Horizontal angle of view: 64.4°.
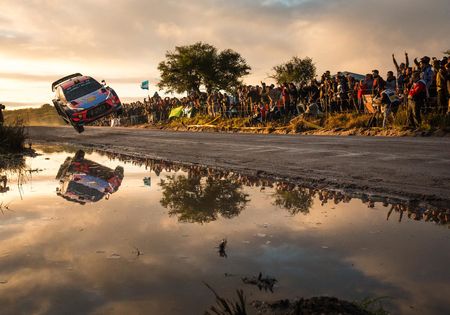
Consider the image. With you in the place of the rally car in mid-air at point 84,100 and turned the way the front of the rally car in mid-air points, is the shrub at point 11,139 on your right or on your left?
on your right

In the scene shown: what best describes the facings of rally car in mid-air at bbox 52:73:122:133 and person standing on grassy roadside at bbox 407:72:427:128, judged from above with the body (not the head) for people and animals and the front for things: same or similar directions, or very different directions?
very different directions

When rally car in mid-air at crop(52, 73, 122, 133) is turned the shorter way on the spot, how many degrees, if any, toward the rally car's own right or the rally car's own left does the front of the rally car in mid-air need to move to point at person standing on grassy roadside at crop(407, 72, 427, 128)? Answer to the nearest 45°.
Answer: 0° — it already faces them

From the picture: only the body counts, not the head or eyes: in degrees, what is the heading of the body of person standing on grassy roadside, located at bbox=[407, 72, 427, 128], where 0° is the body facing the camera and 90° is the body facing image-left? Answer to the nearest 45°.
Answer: approximately 90°

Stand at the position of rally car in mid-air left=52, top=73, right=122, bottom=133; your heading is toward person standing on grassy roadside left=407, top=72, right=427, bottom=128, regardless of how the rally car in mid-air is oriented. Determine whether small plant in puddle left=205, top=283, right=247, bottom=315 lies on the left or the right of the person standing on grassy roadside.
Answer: right

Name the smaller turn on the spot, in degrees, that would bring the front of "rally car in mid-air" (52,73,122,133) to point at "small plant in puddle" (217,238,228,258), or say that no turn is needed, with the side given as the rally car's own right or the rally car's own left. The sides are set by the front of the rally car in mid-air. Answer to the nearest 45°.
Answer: approximately 45° to the rally car's own right

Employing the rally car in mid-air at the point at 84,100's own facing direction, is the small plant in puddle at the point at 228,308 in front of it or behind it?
in front

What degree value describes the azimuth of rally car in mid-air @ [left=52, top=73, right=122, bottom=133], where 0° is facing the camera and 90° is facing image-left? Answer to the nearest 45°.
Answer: approximately 315°

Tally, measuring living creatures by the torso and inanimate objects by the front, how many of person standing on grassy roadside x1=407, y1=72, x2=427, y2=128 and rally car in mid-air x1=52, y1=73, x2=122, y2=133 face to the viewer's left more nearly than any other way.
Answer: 1

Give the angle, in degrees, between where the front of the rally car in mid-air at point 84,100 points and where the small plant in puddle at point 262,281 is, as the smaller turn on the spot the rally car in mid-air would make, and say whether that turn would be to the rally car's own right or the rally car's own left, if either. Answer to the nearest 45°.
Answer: approximately 45° to the rally car's own right

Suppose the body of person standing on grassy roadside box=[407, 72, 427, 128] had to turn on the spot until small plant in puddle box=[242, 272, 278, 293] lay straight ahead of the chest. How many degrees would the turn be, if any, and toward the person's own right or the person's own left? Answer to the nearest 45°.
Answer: approximately 90° to the person's own left

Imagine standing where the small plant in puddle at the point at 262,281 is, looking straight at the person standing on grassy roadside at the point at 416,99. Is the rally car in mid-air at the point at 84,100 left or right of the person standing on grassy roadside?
left
